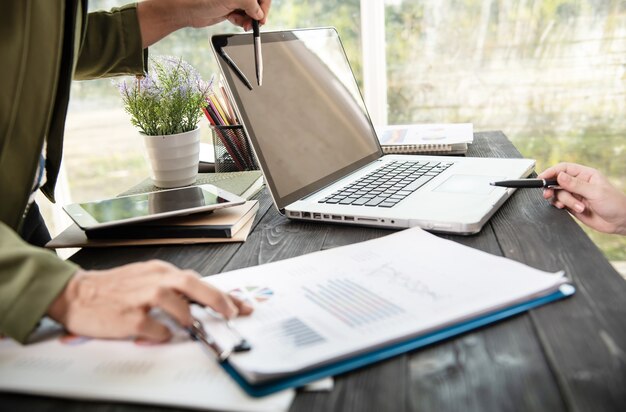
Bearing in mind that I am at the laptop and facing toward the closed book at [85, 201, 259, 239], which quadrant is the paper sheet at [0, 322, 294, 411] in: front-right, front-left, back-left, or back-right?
front-left

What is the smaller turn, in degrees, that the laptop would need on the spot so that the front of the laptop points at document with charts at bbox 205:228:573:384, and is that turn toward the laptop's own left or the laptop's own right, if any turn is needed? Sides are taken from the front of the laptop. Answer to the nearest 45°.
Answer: approximately 45° to the laptop's own right

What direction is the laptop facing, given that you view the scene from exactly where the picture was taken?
facing the viewer and to the right of the viewer
